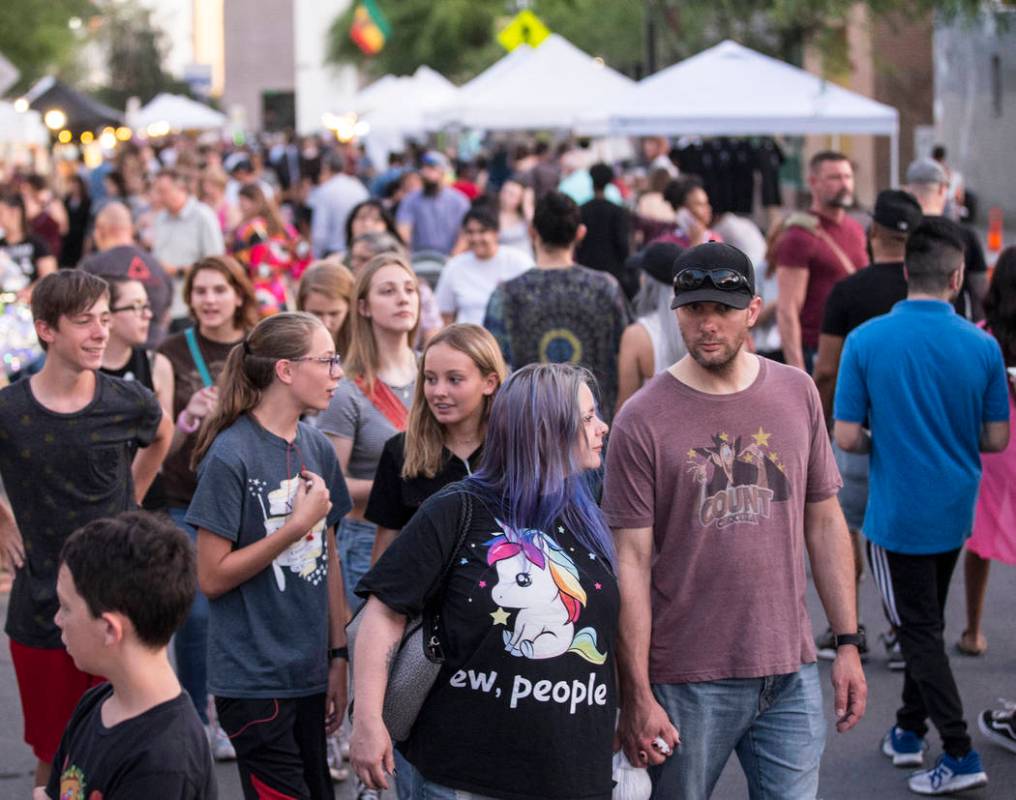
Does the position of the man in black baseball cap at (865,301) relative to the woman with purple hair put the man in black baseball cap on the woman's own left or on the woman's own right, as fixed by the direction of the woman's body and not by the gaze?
on the woman's own left

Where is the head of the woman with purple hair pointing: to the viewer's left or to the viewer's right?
to the viewer's right

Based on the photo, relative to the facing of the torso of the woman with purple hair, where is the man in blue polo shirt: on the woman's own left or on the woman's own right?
on the woman's own left

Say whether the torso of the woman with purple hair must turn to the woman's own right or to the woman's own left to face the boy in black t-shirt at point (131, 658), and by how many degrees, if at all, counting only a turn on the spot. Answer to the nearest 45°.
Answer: approximately 90° to the woman's own right

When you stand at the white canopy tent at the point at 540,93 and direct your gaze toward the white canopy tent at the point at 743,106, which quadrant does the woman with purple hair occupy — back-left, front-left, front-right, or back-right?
front-right

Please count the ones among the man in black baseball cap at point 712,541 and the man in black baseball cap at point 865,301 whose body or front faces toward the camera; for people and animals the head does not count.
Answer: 1

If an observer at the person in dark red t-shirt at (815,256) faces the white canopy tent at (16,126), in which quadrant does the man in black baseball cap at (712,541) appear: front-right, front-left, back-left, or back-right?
back-left

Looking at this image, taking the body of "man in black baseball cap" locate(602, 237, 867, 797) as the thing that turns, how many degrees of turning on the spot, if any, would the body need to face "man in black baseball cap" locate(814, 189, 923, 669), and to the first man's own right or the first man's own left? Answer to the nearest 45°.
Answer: approximately 180°

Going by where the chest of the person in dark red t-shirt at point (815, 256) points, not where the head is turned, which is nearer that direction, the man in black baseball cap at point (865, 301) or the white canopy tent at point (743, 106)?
the man in black baseball cap

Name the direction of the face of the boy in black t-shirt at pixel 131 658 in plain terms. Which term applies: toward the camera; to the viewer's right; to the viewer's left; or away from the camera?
to the viewer's left

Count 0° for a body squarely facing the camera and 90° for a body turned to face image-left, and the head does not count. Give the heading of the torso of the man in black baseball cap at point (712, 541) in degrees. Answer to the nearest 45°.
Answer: approximately 0°

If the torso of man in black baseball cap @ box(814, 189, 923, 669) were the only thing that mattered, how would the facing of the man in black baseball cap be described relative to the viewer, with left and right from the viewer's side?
facing away from the viewer and to the right of the viewer

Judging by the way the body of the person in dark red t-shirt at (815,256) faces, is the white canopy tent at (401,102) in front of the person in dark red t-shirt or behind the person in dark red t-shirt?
behind

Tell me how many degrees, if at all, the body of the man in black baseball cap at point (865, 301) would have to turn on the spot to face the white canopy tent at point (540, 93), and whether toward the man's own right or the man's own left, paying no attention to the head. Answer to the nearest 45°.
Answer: approximately 45° to the man's own left

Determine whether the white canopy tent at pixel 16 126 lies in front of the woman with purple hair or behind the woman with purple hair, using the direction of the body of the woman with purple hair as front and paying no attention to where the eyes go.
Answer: behind

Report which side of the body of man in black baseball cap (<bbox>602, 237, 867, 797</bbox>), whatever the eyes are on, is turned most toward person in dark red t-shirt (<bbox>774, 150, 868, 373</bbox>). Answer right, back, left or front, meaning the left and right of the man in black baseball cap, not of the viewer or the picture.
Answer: back

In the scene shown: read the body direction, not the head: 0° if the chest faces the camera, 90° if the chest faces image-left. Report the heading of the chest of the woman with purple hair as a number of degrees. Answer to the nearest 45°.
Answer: approximately 315°
